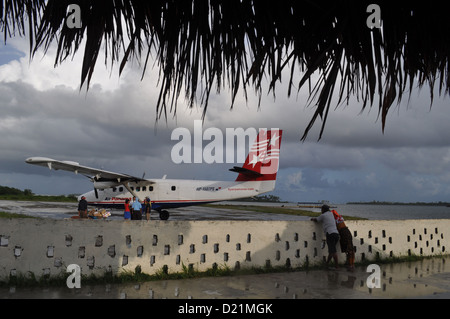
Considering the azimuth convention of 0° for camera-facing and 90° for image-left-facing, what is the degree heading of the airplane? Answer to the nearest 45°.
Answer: approximately 135°

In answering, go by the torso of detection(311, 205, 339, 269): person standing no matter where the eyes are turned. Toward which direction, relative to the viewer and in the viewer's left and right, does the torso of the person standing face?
facing away from the viewer and to the left of the viewer

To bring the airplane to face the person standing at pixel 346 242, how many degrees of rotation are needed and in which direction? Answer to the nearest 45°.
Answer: approximately 135° to its left

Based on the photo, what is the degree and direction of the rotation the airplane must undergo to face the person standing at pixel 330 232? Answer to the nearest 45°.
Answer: approximately 135° to its left

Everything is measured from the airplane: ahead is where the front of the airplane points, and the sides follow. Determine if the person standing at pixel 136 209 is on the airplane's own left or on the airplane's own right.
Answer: on the airplane's own left
